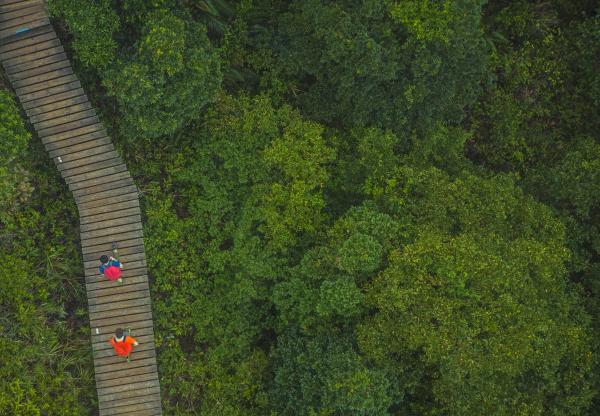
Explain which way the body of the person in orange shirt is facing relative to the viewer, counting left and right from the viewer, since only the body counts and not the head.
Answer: facing away from the viewer
